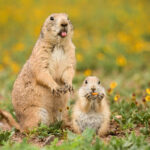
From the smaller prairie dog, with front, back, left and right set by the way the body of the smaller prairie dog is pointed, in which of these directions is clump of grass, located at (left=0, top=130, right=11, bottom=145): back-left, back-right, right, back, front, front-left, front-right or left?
right

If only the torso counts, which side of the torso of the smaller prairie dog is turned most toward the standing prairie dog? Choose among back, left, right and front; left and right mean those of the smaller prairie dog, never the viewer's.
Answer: right

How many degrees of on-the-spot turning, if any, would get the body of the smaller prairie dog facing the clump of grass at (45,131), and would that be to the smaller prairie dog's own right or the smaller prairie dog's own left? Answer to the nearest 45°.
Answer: approximately 90° to the smaller prairie dog's own right

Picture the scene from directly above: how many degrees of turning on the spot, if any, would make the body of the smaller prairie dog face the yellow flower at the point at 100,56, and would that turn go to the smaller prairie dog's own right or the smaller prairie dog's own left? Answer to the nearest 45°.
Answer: approximately 180°

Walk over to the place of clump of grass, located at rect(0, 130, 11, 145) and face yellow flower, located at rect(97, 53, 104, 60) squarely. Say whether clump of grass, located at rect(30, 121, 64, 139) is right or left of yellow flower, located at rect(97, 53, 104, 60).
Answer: right

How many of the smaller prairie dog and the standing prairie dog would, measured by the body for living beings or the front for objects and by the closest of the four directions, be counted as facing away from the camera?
0

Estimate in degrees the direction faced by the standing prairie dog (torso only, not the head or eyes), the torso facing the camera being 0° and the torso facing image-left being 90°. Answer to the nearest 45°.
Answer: approximately 315°

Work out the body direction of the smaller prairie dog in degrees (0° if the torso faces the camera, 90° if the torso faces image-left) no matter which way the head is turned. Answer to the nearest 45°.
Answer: approximately 0°
